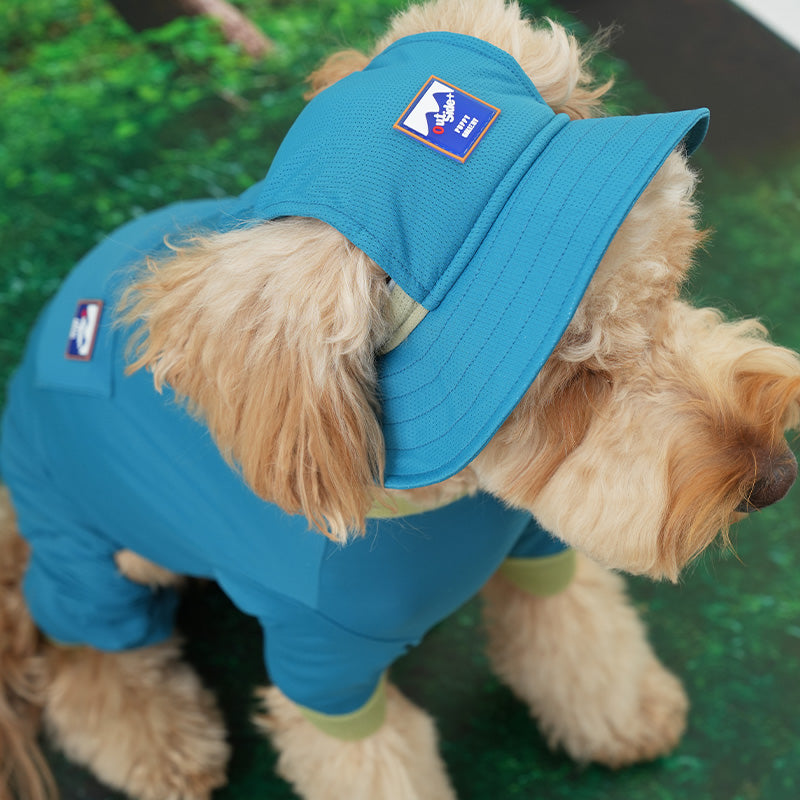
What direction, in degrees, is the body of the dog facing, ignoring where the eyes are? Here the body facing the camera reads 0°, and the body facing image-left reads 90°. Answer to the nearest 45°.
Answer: approximately 315°
